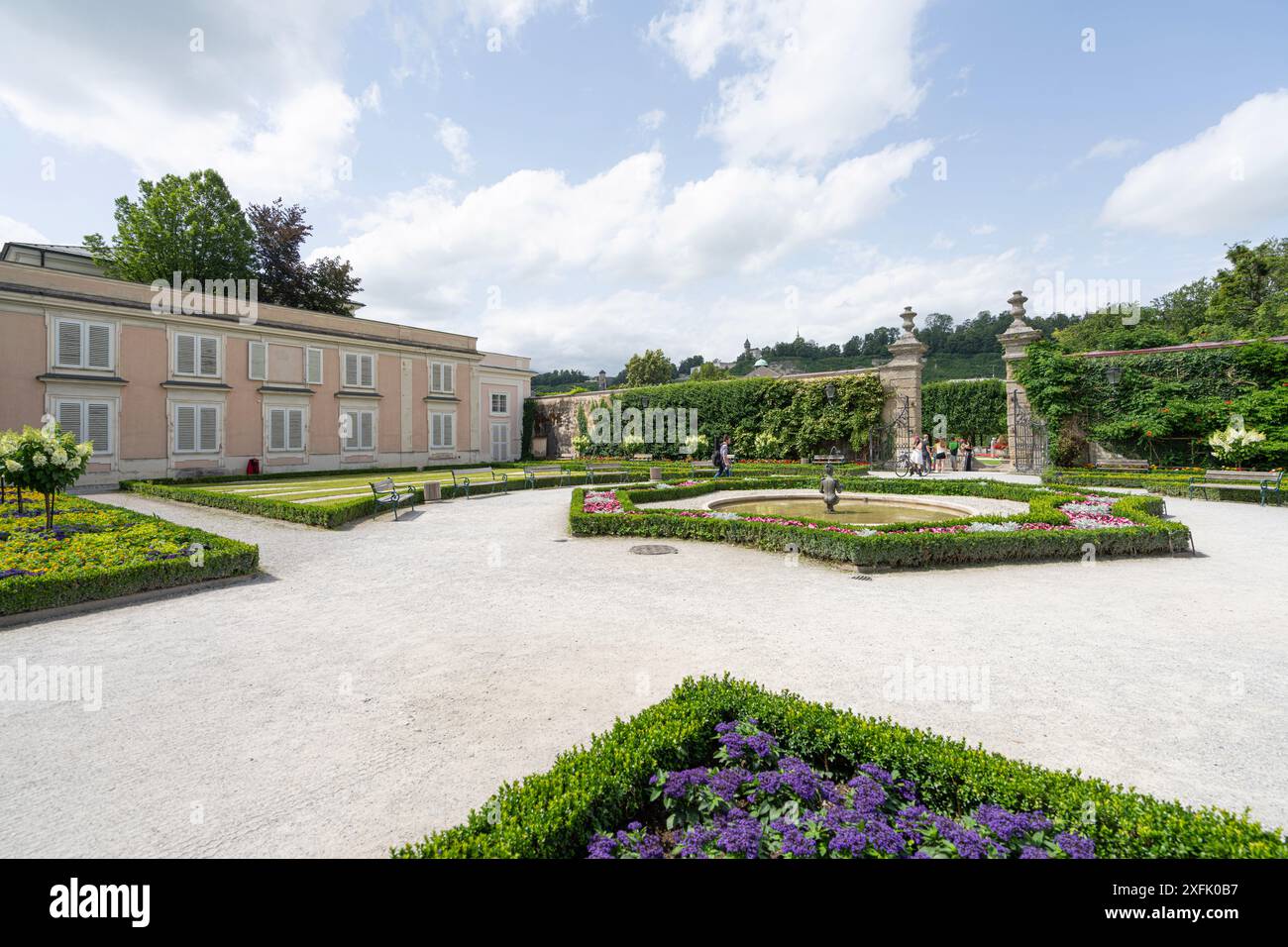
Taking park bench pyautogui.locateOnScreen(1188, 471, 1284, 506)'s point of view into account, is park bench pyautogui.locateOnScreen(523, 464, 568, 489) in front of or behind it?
in front

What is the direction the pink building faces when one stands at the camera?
facing the viewer and to the right of the viewer

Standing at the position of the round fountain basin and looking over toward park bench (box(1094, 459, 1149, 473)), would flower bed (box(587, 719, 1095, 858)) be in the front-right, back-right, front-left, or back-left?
back-right

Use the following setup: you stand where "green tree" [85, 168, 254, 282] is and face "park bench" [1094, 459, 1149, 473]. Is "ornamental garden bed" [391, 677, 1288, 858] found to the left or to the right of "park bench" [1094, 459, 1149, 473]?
right

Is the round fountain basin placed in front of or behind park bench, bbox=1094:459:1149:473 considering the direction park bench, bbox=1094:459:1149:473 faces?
in front

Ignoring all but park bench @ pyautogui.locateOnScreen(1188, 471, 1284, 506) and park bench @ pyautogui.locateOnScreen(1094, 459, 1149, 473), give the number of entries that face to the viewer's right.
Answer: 0

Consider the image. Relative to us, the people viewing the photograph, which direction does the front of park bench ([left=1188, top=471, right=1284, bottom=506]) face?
facing the viewer and to the left of the viewer

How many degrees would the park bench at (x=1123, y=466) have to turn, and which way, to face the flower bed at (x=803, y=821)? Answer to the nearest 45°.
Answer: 0° — it already faces it

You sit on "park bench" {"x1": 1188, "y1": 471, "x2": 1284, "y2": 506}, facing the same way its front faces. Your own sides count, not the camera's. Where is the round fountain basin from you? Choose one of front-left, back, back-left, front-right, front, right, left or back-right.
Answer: front

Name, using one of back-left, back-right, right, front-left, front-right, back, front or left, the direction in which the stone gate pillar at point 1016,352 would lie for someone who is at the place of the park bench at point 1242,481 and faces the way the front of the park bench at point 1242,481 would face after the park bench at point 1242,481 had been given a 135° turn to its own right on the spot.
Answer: front-left

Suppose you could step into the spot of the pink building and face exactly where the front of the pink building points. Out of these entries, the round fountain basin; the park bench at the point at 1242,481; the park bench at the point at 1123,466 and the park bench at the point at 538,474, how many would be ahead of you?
4

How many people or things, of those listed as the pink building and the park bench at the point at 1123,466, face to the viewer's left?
0

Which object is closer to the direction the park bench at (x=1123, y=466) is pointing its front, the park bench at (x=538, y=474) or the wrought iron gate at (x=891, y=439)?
the park bench

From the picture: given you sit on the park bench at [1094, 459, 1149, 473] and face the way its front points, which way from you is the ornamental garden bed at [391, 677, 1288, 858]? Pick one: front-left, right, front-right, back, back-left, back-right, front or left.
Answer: front

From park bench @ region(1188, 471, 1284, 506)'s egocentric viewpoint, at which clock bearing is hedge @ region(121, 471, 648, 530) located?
The hedge is roughly at 12 o'clock from the park bench.

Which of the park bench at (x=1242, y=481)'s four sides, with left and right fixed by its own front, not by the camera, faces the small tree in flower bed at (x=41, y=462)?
front

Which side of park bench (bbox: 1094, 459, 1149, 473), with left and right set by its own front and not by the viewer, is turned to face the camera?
front

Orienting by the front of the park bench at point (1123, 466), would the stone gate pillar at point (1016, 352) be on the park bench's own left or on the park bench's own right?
on the park bench's own right
